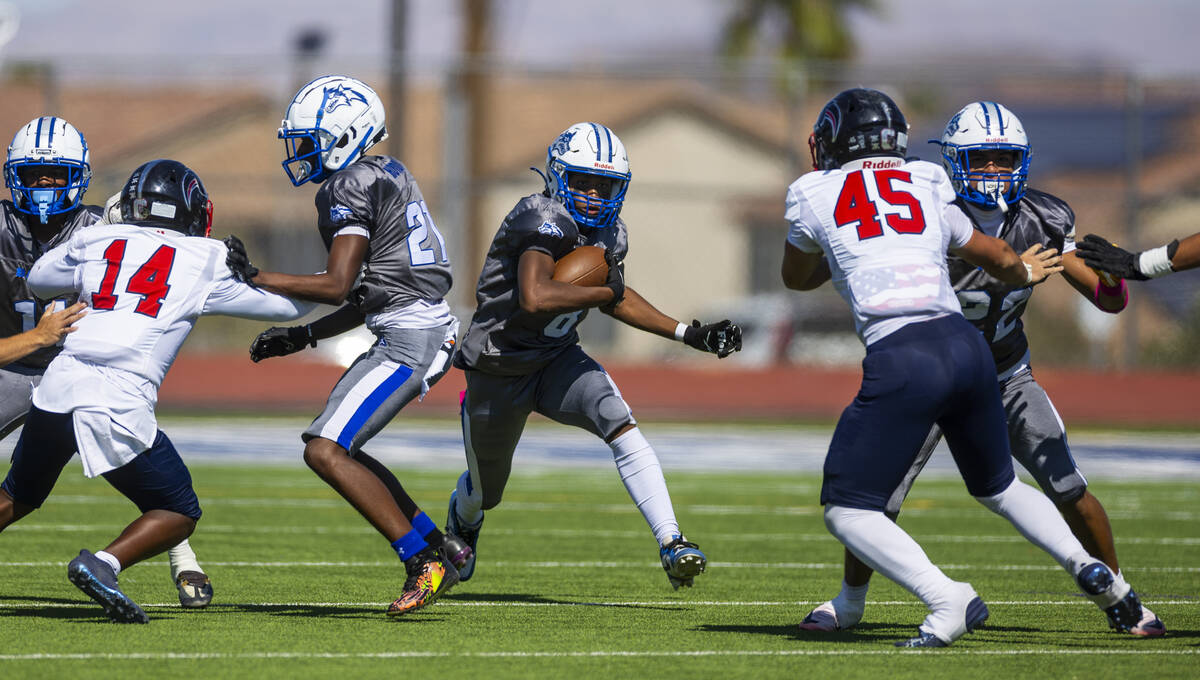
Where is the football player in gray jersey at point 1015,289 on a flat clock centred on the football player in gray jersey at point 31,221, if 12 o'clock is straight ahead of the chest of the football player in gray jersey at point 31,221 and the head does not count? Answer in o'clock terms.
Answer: the football player in gray jersey at point 1015,289 is roughly at 10 o'clock from the football player in gray jersey at point 31,221.

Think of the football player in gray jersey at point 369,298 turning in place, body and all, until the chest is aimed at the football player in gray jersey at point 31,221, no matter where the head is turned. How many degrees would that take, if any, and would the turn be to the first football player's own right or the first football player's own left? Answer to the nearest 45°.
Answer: approximately 45° to the first football player's own right

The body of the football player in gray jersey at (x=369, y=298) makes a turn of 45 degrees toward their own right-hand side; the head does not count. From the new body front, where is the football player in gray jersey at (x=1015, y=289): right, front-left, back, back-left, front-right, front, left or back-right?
back-right

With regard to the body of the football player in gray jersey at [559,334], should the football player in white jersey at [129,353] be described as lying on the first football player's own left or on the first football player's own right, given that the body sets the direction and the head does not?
on the first football player's own right

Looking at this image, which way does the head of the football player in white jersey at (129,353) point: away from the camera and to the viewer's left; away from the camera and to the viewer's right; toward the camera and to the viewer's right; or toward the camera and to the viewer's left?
away from the camera and to the viewer's right

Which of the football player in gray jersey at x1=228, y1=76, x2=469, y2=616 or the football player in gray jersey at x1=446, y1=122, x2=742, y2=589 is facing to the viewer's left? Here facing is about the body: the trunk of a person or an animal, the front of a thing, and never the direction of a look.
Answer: the football player in gray jersey at x1=228, y1=76, x2=469, y2=616

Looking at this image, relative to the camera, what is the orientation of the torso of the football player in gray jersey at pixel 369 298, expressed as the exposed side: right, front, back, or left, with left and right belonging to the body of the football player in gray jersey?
left

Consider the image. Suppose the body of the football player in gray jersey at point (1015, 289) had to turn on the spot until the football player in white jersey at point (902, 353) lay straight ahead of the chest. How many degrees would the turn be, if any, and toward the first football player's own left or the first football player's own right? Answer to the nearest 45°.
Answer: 0° — they already face them

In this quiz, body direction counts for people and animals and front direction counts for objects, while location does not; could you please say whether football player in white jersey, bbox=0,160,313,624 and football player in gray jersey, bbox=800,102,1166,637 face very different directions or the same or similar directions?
very different directions
